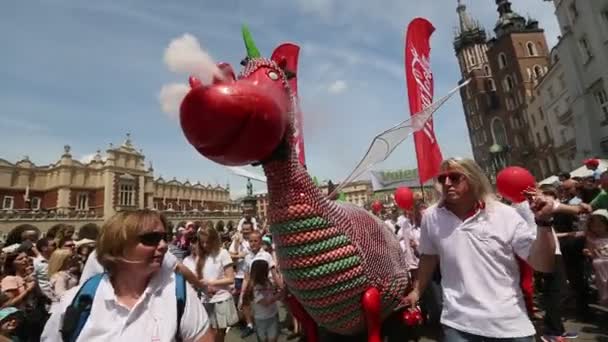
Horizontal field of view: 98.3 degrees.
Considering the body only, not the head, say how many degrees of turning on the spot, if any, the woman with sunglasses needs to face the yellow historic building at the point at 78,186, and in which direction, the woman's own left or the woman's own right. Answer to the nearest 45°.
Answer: approximately 180°

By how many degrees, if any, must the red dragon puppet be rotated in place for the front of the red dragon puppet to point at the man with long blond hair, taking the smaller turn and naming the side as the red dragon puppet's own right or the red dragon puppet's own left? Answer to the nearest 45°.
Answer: approximately 135° to the red dragon puppet's own left

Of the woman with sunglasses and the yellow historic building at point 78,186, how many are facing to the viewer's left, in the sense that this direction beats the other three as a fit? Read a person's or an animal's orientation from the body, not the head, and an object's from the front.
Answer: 0

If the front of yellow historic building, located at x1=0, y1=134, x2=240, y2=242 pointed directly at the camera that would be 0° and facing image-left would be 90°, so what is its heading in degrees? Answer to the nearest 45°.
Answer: approximately 315°

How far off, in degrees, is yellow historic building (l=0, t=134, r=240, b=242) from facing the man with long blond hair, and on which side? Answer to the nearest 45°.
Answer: approximately 45° to its right

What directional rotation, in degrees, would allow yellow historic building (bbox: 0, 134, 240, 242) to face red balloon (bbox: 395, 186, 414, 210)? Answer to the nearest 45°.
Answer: approximately 45° to its right

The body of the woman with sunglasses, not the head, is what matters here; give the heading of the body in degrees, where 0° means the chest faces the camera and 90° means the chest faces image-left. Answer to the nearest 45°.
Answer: approximately 0°

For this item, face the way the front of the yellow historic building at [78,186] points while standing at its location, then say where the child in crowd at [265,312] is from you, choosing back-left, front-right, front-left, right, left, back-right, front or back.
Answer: front-right

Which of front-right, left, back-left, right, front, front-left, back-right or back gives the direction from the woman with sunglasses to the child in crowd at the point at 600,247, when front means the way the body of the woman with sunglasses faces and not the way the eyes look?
left

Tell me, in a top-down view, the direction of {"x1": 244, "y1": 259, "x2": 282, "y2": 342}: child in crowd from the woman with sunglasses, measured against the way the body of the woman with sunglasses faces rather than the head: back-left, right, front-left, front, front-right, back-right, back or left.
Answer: back-left

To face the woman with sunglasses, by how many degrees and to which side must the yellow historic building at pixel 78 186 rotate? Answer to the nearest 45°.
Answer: approximately 45° to its right

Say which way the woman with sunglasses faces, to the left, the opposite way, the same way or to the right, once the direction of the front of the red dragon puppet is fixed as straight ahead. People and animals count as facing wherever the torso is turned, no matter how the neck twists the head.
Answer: to the left
